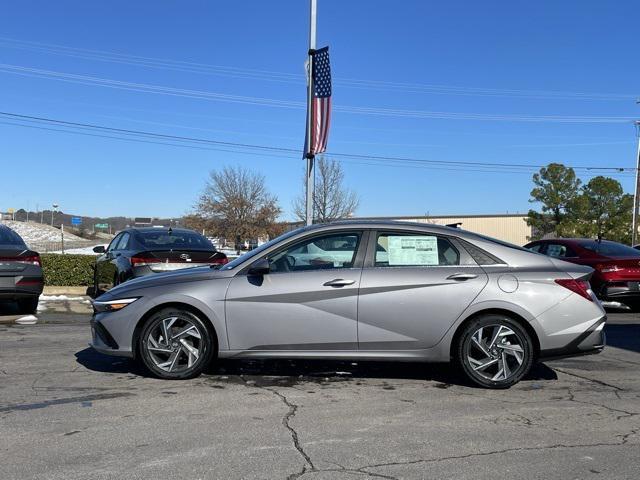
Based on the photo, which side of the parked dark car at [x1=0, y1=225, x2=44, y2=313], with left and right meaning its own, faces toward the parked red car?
right

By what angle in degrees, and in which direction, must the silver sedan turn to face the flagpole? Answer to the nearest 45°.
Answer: approximately 90° to its right

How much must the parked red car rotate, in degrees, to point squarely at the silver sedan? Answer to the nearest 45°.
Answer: approximately 135° to its left

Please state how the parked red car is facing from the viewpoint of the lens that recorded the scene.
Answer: facing away from the viewer and to the left of the viewer

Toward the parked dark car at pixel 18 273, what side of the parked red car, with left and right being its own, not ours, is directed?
left

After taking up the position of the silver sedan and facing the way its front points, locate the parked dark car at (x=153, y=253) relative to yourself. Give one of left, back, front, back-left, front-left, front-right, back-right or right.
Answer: front-right

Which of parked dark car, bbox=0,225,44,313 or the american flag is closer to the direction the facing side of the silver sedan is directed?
the parked dark car

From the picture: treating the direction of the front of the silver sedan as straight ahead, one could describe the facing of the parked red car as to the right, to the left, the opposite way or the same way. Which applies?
to the right

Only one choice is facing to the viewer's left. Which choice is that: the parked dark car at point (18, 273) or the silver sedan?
the silver sedan

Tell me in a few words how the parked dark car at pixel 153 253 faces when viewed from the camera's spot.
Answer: facing away from the viewer and to the left of the viewer

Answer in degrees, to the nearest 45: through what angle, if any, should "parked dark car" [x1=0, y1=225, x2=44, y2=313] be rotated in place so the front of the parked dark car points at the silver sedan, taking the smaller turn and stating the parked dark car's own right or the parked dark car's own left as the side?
approximately 135° to the parked dark car's own right

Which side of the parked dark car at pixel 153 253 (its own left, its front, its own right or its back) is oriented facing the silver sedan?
back

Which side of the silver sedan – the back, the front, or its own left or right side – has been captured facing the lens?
left

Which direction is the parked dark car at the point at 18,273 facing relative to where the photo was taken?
away from the camera
